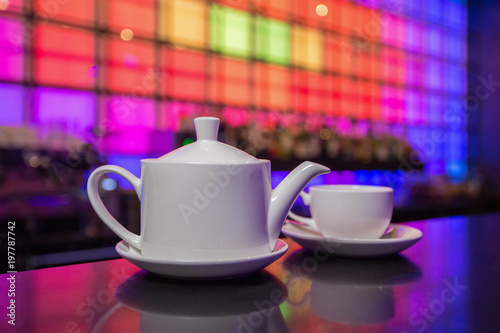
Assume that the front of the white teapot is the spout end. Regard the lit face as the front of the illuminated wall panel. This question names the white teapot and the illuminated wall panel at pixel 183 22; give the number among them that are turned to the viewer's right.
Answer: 1

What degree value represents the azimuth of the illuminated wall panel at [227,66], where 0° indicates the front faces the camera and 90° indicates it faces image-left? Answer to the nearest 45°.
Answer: approximately 315°

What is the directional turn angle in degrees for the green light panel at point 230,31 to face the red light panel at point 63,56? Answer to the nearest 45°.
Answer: approximately 90° to its right

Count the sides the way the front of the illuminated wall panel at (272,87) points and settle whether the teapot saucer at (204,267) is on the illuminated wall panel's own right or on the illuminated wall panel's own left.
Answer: on the illuminated wall panel's own right

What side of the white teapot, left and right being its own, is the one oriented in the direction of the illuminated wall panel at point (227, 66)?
left

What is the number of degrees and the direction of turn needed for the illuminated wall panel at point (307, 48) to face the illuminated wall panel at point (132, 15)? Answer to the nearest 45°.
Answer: approximately 90° to its right

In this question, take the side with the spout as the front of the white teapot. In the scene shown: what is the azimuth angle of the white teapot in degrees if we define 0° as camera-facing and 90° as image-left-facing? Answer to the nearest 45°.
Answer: approximately 270°

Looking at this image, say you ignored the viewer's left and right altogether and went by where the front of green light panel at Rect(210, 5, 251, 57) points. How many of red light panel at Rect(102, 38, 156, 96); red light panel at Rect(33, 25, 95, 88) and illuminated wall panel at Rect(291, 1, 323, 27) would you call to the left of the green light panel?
1

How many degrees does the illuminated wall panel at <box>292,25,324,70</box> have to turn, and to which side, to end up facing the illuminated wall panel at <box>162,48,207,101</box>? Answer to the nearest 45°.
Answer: approximately 90° to its right

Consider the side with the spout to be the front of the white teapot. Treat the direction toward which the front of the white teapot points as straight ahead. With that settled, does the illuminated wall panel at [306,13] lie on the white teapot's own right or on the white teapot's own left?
on the white teapot's own left

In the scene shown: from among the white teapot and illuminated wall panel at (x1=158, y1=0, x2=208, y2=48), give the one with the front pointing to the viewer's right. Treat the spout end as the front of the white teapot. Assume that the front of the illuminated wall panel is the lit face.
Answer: the white teapot
